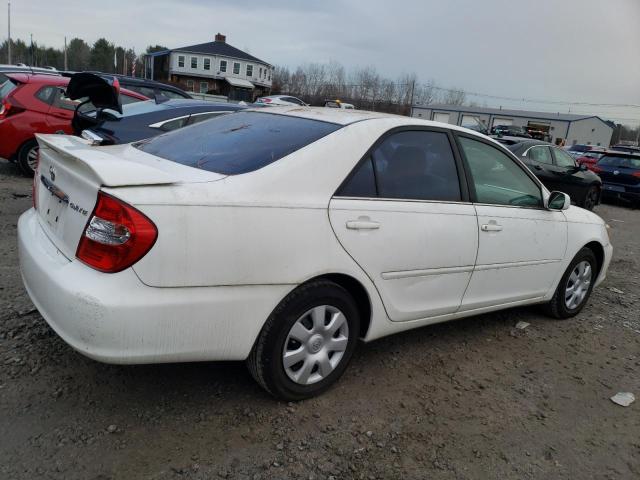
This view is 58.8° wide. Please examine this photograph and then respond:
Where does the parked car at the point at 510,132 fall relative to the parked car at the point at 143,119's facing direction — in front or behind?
in front

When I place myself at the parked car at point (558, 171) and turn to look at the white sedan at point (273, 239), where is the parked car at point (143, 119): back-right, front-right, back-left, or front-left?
front-right

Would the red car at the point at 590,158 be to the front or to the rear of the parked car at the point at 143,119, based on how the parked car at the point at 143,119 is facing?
to the front

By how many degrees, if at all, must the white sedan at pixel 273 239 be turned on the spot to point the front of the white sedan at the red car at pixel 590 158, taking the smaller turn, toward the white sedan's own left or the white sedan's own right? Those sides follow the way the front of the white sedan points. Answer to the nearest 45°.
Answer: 0° — it already faces it

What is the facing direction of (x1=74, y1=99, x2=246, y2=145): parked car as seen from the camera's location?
facing away from the viewer and to the right of the viewer

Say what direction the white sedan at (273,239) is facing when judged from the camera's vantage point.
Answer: facing away from the viewer and to the right of the viewer

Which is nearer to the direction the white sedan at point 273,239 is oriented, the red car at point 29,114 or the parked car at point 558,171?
the parked car

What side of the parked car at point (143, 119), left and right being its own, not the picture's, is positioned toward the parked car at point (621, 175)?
front

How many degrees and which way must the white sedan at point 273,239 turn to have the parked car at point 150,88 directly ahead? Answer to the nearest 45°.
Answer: approximately 45° to its left
